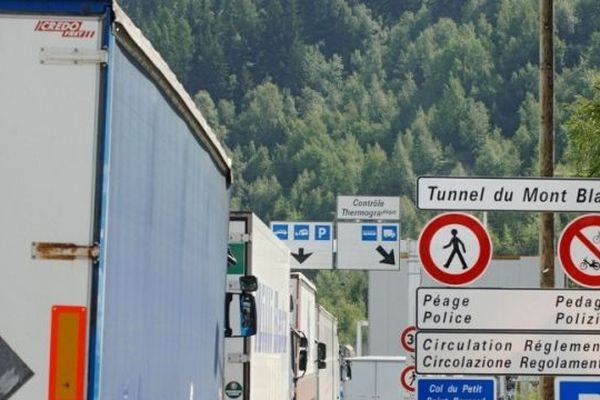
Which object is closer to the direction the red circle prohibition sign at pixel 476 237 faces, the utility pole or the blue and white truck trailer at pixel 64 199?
the blue and white truck trailer

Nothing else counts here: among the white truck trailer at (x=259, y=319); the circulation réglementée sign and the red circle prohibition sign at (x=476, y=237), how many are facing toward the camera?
2

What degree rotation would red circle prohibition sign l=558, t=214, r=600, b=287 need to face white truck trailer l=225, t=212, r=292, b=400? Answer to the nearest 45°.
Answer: approximately 135° to its right

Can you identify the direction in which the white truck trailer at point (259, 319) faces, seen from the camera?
facing away from the viewer and to the right of the viewer

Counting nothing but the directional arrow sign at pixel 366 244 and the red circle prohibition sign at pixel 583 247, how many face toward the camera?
2

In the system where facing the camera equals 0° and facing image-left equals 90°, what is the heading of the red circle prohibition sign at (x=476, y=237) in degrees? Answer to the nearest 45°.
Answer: approximately 0°

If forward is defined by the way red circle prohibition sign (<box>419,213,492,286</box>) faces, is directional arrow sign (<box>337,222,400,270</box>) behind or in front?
behind

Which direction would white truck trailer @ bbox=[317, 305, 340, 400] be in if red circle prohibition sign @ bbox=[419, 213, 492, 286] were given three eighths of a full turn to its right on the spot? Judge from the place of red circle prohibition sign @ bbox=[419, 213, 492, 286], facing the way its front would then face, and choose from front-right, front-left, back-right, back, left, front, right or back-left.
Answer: front-right

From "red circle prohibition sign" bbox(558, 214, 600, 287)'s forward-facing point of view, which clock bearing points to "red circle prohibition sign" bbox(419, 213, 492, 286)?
"red circle prohibition sign" bbox(419, 213, 492, 286) is roughly at 2 o'clock from "red circle prohibition sign" bbox(558, 214, 600, 287).

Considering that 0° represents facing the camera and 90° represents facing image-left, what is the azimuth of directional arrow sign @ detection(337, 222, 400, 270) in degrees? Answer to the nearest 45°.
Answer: approximately 0°
